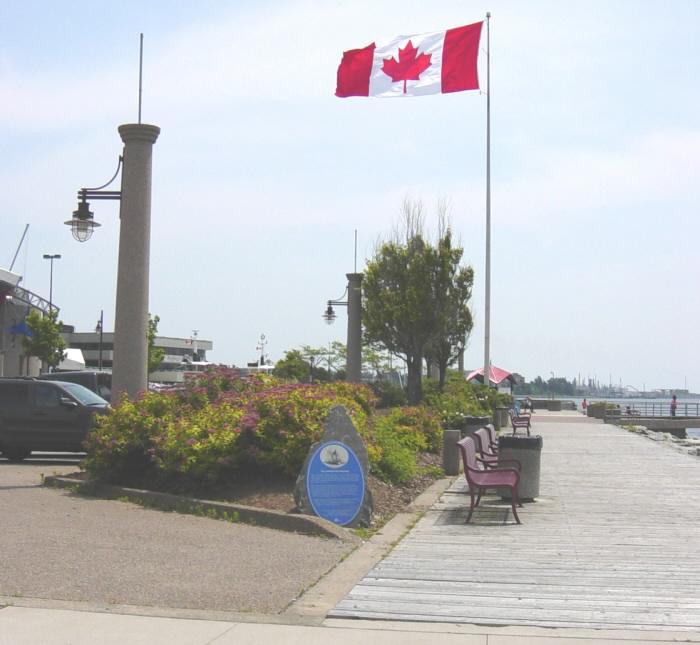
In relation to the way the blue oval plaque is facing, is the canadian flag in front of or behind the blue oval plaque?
behind

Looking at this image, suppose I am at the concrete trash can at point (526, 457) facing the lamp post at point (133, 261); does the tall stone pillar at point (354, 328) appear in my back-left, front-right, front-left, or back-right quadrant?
front-right

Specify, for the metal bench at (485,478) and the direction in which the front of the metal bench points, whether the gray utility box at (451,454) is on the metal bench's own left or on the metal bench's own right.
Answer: on the metal bench's own left

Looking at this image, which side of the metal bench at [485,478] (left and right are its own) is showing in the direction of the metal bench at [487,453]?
left

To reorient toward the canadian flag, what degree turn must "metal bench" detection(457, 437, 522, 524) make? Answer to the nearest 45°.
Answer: approximately 90° to its left

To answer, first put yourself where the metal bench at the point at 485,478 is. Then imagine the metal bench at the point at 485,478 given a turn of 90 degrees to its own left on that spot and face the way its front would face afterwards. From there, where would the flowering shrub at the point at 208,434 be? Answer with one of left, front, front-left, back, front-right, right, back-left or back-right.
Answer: left

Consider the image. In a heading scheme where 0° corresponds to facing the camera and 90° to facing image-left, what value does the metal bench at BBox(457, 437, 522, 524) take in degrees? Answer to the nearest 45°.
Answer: approximately 270°

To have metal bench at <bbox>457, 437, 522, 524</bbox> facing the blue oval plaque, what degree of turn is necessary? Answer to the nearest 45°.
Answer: approximately 135° to its right

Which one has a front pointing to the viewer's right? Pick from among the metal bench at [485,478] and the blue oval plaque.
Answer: the metal bench

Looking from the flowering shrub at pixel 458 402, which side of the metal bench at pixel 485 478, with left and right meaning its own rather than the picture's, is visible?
left

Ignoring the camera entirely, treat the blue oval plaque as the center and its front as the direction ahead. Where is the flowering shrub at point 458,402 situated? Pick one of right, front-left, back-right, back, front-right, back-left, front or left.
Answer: back

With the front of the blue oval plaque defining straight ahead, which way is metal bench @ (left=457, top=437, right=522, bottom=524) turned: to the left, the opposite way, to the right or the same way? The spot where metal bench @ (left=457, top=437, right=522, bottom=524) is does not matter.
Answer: to the left

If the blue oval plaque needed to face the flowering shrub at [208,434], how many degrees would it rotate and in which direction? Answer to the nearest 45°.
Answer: approximately 135° to its right

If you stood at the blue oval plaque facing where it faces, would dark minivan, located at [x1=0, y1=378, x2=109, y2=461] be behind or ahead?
behind

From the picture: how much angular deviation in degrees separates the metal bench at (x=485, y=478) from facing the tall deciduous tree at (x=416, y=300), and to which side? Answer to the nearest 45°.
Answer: approximately 90° to its left

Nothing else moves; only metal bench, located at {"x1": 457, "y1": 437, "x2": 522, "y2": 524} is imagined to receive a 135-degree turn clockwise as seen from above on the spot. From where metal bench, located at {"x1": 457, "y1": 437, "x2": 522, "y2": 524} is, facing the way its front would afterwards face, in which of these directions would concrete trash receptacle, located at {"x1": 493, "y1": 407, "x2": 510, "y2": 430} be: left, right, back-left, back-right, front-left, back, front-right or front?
back-right

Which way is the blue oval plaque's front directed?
toward the camera

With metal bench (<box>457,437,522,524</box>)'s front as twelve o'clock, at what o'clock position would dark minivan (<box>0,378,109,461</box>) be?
The dark minivan is roughly at 7 o'clock from the metal bench.
